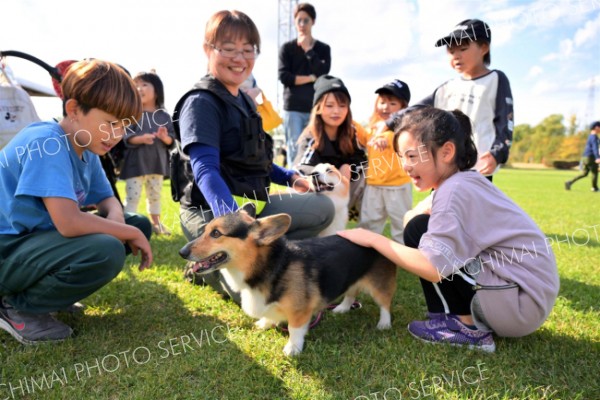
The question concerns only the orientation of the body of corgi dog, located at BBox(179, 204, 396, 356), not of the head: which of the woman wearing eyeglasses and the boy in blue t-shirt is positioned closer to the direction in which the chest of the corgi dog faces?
the boy in blue t-shirt

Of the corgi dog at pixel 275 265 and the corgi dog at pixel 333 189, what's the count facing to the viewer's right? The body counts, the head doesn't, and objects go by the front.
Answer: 0

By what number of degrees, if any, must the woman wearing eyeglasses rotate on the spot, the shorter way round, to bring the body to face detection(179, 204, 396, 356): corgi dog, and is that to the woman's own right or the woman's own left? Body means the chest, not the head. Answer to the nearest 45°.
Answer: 0° — they already face it

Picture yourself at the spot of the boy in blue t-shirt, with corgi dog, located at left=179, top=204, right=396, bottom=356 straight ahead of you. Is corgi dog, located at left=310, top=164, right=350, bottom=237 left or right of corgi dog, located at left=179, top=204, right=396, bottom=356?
left

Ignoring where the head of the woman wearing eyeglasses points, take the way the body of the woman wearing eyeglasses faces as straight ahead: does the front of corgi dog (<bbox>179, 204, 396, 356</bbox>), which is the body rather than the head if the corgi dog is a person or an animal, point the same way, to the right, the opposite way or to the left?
to the right

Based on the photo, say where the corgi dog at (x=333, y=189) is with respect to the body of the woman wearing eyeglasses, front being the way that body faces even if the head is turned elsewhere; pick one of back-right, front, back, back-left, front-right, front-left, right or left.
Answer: left

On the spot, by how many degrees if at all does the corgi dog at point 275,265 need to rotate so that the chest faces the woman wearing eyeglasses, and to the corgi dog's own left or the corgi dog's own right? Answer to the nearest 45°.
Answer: approximately 90° to the corgi dog's own right

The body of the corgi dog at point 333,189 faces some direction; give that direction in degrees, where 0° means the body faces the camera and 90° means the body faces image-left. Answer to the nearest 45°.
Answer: approximately 45°
